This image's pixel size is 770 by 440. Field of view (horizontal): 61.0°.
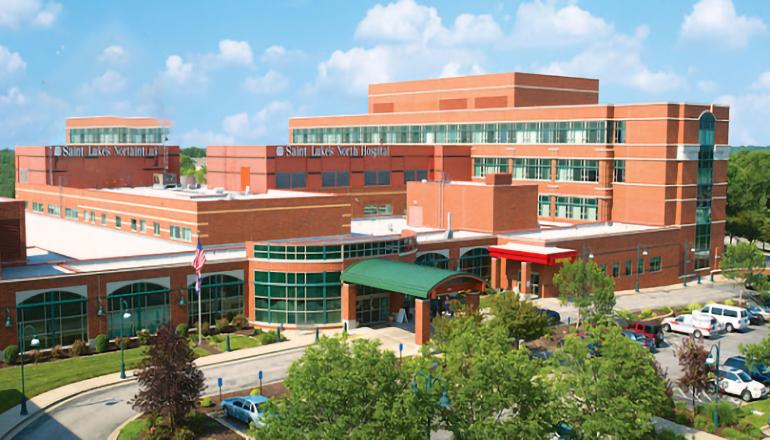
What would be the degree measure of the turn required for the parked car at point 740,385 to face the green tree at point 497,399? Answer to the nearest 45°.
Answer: approximately 45° to its right

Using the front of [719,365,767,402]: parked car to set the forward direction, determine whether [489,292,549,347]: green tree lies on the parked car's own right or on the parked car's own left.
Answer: on the parked car's own right

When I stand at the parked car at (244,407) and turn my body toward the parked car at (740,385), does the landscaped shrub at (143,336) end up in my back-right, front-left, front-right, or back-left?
back-left

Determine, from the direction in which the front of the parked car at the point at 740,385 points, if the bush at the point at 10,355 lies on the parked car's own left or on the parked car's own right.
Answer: on the parked car's own right
